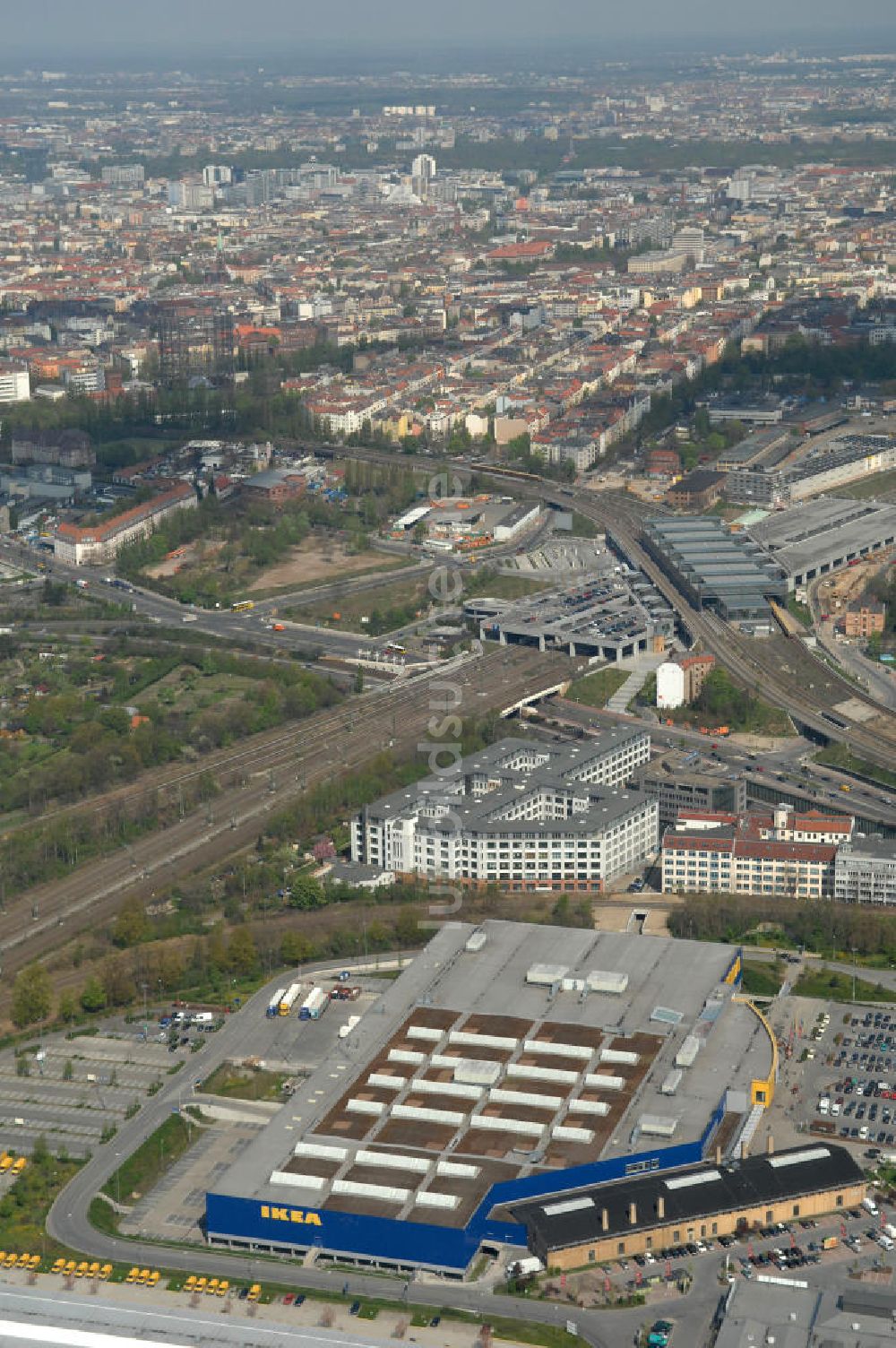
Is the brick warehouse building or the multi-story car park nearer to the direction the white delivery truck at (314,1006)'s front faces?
the brick warehouse building

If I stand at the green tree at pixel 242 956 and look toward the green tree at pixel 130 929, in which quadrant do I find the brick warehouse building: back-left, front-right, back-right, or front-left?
back-left

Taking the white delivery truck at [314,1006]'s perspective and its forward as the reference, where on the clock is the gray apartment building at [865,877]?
The gray apartment building is roughly at 7 o'clock from the white delivery truck.

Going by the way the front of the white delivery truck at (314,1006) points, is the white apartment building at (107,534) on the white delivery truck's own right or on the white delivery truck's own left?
on the white delivery truck's own right

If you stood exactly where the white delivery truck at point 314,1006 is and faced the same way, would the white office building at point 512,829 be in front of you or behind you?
behind

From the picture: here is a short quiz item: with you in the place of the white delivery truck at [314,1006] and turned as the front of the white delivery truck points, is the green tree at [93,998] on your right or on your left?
on your right

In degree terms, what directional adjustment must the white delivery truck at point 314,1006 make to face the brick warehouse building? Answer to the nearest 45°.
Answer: approximately 90° to its left
